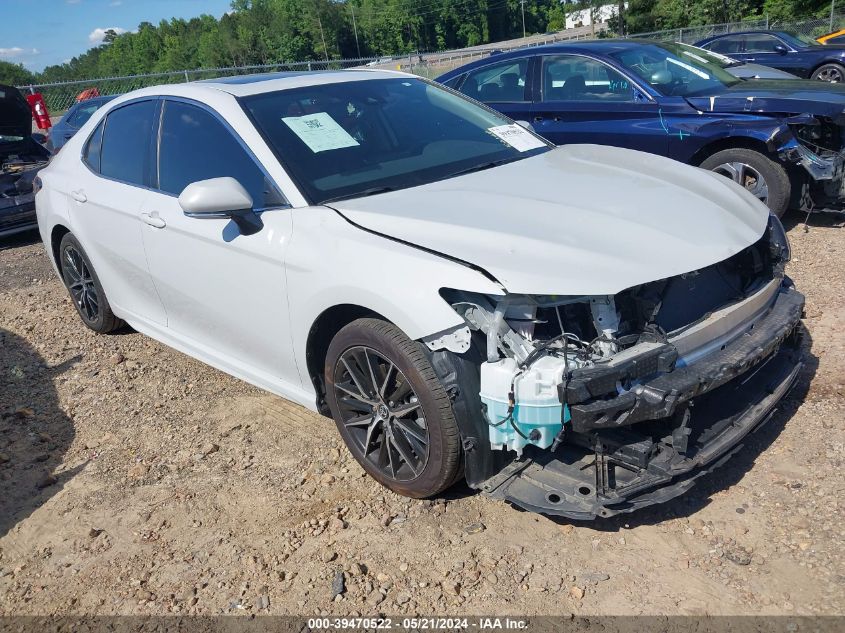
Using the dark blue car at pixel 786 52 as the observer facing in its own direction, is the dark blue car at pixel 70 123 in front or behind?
behind

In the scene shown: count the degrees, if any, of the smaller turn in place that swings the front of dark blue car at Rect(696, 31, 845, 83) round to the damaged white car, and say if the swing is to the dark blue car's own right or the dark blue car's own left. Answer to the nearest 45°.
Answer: approximately 90° to the dark blue car's own right

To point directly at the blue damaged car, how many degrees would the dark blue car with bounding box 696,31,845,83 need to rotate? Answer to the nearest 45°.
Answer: approximately 90° to its right

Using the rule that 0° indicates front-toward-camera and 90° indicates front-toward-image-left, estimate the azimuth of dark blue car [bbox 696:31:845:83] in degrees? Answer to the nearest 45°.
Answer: approximately 270°

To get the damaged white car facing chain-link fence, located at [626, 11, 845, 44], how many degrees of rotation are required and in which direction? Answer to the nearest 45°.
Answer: approximately 90° to its left

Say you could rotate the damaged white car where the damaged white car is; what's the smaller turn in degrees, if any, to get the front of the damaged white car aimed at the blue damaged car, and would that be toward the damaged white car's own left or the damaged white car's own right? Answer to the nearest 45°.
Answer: approximately 90° to the damaged white car's own left

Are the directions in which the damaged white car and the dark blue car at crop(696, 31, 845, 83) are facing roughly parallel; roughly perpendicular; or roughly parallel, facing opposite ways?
roughly parallel

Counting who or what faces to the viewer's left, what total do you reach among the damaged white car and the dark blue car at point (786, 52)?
0

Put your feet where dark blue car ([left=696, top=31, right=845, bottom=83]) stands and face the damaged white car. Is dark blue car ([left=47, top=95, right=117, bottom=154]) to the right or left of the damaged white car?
right

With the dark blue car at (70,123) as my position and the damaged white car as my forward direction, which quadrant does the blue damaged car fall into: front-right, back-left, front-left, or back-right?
front-left

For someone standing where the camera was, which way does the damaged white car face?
facing the viewer and to the right of the viewer

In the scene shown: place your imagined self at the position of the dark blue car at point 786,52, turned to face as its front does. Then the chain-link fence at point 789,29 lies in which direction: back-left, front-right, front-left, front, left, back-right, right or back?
left
